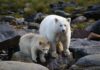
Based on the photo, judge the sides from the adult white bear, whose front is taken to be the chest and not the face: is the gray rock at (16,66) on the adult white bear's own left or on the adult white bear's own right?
on the adult white bear's own right
